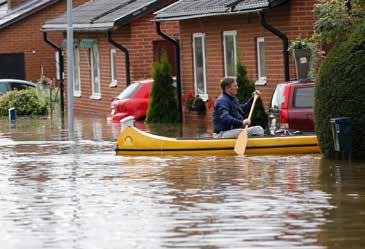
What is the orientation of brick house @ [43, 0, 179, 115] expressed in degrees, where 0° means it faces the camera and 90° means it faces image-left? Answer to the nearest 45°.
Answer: approximately 45°

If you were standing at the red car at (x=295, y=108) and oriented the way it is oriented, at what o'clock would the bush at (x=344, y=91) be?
The bush is roughly at 4 o'clock from the red car.

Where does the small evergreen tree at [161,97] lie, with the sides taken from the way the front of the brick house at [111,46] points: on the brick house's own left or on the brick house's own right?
on the brick house's own left

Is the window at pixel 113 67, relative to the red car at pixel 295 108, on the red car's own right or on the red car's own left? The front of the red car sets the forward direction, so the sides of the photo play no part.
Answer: on the red car's own left

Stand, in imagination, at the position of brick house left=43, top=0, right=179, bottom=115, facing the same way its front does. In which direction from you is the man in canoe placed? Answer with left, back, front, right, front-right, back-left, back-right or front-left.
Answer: front-left

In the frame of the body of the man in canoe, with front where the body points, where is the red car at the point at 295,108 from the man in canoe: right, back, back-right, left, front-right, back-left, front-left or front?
front-left

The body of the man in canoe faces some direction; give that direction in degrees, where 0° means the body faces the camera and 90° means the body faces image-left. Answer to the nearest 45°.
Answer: approximately 270°

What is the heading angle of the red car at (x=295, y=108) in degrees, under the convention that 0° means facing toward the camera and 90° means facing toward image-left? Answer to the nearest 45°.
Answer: approximately 225°

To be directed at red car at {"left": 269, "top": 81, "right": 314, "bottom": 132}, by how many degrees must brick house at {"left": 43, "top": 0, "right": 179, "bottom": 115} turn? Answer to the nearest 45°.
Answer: approximately 45° to its left

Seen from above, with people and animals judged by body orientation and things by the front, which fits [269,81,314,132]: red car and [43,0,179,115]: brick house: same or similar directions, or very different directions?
very different directions

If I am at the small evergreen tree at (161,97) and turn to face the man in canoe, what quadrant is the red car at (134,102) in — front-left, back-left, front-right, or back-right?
back-right
